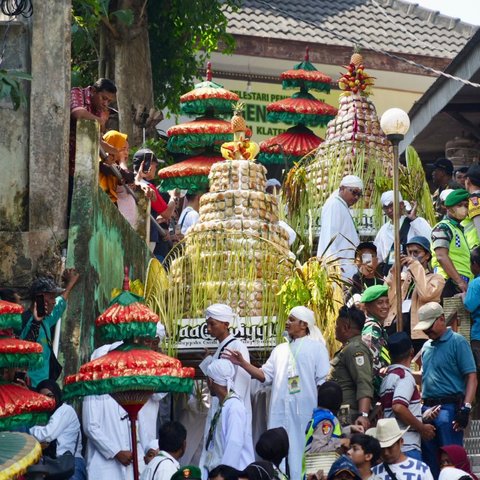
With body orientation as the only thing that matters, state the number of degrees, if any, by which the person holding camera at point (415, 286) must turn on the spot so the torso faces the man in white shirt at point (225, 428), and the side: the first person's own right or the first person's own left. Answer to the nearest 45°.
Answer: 0° — they already face them

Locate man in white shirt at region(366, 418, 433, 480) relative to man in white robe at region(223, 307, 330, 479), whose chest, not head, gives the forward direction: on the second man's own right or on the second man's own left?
on the second man's own left

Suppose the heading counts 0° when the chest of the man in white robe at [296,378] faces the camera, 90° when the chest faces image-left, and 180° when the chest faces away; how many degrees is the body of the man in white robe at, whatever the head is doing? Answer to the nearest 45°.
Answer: approximately 45°

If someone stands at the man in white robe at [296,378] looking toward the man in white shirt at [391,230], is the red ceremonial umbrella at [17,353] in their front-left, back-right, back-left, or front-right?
back-left

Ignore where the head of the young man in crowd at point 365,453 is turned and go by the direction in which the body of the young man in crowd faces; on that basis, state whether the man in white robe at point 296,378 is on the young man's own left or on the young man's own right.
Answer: on the young man's own right
